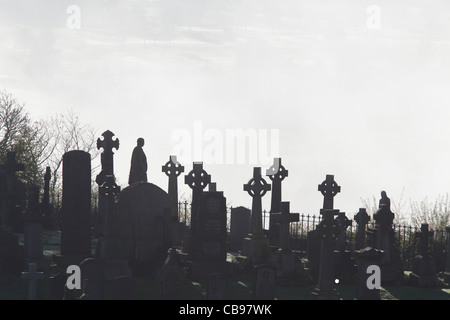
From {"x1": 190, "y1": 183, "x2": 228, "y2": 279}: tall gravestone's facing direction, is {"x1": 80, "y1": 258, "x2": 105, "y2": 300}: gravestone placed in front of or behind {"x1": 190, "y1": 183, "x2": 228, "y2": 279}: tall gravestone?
in front

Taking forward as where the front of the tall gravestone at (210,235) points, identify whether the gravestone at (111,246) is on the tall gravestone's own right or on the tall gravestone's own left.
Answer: on the tall gravestone's own right

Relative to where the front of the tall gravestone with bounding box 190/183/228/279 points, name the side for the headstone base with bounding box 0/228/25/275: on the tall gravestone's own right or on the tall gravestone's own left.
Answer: on the tall gravestone's own right

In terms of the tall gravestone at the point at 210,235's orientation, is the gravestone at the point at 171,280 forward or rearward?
forward

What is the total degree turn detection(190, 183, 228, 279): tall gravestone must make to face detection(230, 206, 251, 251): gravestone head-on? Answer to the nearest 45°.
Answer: approximately 180°

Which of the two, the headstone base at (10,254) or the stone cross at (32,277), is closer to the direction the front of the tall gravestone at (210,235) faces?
the stone cross

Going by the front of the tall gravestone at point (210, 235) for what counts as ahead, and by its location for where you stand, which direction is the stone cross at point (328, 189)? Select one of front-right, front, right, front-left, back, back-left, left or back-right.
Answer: back-left

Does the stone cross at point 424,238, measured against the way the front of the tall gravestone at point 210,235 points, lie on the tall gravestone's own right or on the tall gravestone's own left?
on the tall gravestone's own left

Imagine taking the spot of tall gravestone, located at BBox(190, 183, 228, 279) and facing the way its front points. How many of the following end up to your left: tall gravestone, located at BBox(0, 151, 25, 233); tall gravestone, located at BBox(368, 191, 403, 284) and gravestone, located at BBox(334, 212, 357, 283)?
2

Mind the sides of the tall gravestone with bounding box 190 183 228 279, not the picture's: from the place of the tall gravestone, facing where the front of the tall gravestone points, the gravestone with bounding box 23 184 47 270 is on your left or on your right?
on your right

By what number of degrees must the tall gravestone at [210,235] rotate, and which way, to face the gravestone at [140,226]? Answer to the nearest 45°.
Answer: approximately 90° to its right

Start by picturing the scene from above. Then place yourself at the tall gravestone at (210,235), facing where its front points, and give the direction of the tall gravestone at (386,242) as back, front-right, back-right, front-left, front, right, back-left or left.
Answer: left

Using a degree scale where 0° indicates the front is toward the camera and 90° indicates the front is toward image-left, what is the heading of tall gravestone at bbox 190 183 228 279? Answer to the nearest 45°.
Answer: approximately 0°
